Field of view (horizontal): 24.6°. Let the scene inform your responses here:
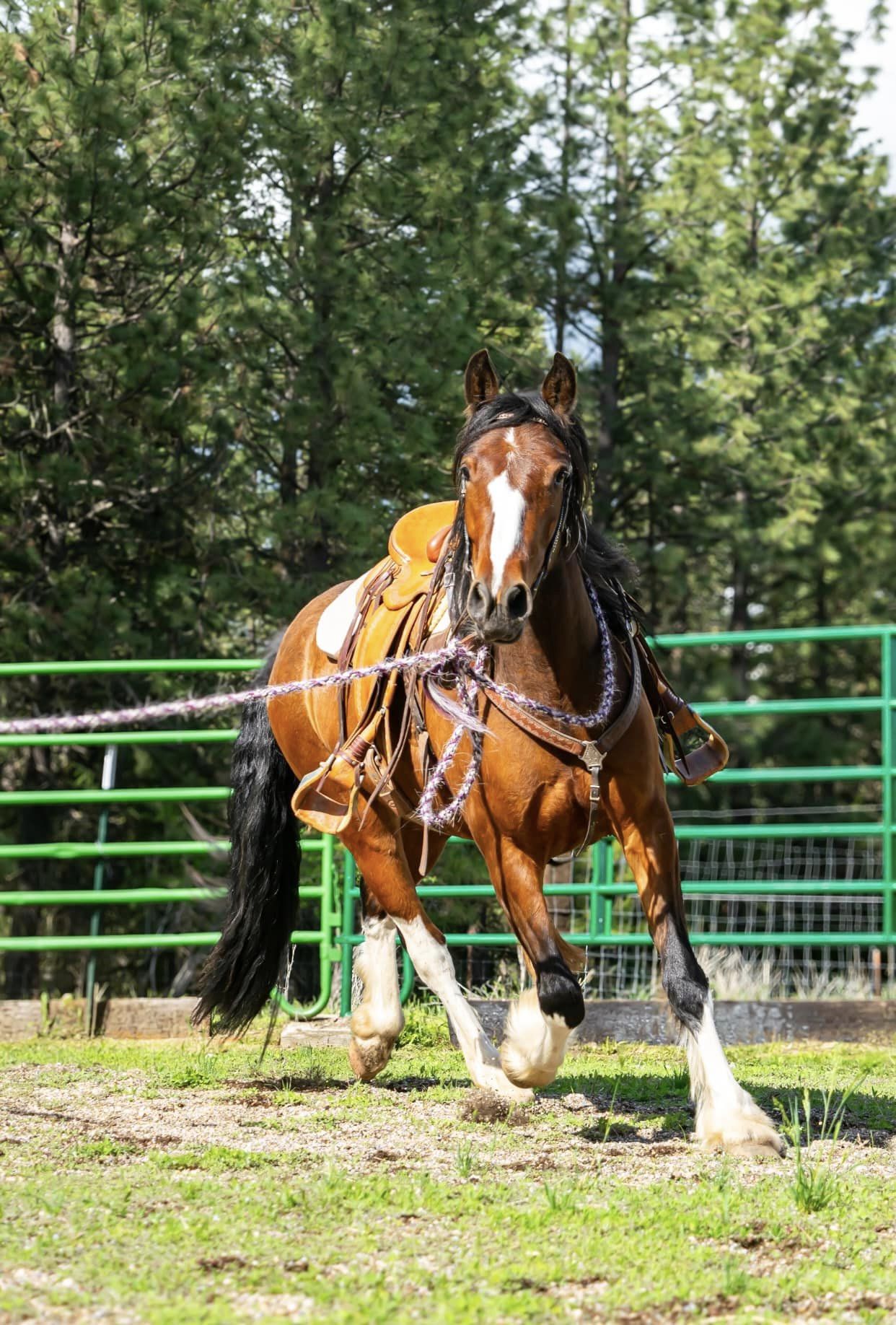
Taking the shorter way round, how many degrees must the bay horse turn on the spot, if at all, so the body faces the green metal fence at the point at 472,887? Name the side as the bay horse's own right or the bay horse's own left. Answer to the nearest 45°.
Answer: approximately 135° to the bay horse's own left

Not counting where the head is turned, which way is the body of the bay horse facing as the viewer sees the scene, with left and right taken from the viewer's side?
facing the viewer and to the right of the viewer

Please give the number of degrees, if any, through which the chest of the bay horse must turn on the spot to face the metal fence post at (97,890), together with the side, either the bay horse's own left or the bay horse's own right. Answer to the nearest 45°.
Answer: approximately 180°
